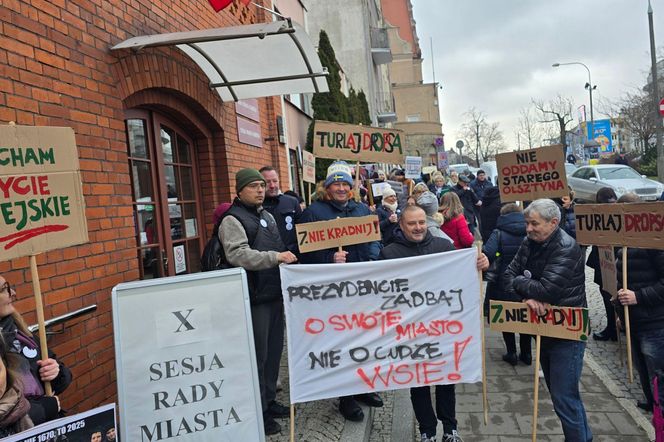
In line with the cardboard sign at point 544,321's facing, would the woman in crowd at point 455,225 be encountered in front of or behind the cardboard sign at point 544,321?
behind

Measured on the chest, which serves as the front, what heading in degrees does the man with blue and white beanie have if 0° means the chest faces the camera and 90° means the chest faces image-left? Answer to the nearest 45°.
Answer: approximately 0°
